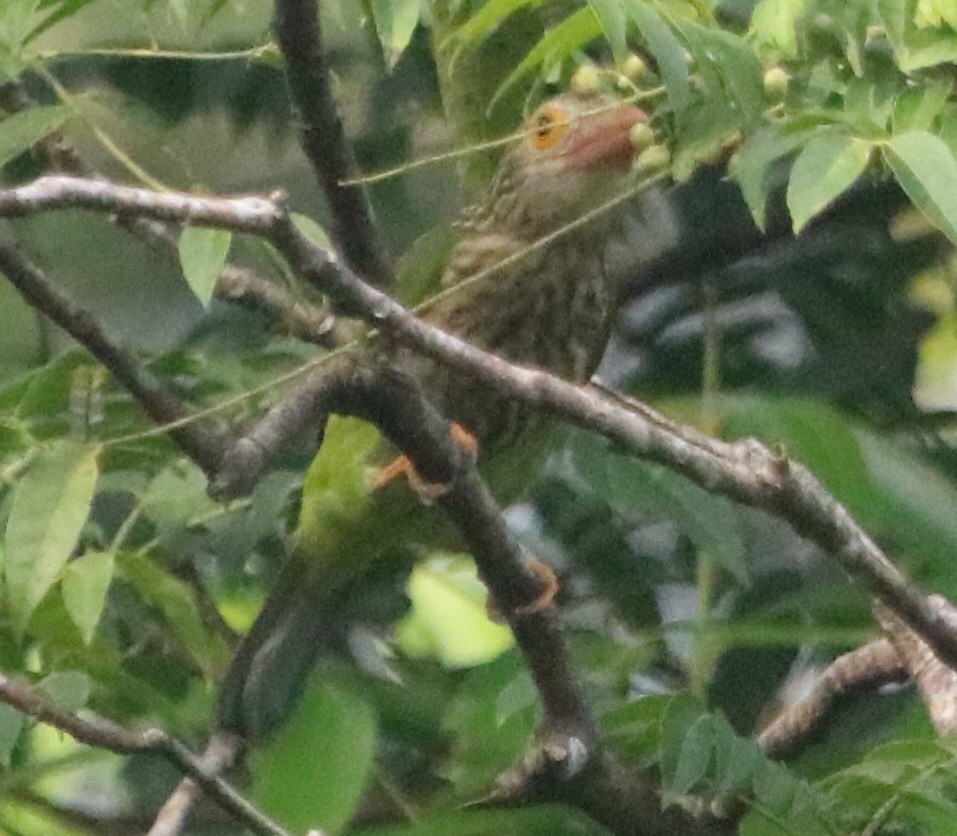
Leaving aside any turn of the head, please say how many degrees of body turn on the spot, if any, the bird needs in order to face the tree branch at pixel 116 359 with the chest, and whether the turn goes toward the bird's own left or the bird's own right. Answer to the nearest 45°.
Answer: approximately 135° to the bird's own right
